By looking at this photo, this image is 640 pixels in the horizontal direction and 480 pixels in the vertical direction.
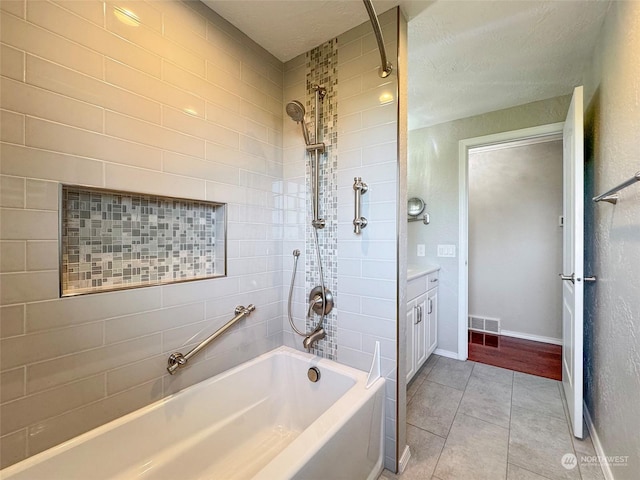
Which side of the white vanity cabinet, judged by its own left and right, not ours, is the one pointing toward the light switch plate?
left

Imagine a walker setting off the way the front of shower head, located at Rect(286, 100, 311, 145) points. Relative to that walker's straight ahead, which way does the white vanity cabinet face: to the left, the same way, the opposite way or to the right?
to the left

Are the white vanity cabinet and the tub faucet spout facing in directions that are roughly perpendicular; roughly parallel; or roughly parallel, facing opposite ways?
roughly perpendicular

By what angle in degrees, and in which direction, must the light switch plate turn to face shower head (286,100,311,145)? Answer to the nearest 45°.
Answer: approximately 45° to its right

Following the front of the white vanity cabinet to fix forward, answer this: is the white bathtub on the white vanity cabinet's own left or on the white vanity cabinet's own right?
on the white vanity cabinet's own right

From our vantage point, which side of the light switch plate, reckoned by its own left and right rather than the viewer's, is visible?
front

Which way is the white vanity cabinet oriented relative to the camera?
to the viewer's right

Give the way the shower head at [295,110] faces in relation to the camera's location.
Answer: facing the viewer and to the left of the viewer

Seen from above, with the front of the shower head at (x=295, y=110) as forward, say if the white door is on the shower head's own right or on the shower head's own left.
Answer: on the shower head's own left
